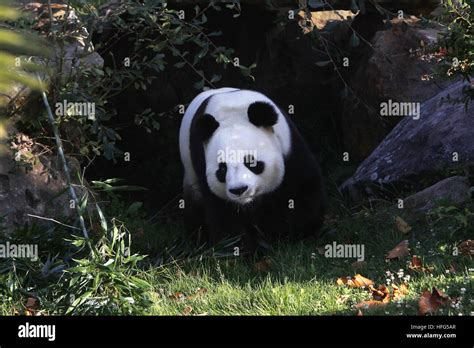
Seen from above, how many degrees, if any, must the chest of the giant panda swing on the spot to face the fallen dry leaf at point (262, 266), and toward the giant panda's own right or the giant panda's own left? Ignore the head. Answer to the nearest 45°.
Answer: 0° — it already faces it

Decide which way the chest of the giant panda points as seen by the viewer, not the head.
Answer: toward the camera

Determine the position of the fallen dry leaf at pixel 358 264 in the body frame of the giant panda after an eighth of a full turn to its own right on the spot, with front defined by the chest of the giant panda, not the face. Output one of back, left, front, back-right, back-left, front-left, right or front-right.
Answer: left

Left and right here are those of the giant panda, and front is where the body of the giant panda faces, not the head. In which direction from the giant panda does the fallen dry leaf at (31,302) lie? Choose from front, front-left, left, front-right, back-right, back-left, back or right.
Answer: front-right

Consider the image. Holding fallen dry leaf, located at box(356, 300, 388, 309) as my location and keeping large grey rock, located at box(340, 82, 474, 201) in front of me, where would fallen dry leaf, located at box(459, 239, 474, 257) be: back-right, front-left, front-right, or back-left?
front-right

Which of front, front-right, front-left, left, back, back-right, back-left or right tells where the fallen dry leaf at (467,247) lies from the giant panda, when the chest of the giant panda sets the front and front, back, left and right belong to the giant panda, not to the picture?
front-left

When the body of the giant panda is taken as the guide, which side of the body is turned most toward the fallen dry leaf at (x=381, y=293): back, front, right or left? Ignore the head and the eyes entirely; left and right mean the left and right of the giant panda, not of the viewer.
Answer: front

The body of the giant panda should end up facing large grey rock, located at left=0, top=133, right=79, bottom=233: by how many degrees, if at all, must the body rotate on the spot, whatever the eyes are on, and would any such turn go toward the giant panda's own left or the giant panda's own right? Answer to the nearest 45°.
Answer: approximately 90° to the giant panda's own right

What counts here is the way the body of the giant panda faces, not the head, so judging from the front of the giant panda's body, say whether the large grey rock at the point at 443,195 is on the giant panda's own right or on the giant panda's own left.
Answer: on the giant panda's own left

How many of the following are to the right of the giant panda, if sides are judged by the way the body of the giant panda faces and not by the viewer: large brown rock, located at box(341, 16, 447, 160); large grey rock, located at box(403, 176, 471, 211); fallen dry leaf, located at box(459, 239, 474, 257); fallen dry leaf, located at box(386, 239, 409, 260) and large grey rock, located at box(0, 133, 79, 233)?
1

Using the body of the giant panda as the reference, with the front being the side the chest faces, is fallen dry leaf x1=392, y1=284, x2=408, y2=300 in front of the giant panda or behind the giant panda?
in front

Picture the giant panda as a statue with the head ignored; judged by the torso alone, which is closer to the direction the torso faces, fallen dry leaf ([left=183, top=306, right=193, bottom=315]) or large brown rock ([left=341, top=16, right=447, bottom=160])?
the fallen dry leaf

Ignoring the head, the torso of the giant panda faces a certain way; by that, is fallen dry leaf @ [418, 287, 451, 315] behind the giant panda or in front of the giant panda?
in front

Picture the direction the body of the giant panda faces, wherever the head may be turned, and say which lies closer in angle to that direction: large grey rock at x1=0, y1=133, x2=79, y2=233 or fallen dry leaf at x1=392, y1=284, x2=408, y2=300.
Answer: the fallen dry leaf

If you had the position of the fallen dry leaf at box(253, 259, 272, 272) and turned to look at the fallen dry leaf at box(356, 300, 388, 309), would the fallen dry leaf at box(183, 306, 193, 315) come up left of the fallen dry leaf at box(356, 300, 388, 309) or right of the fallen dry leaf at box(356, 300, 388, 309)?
right

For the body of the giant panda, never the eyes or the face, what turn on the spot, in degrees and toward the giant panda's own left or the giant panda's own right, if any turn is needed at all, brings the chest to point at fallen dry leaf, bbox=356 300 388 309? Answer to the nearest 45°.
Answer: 0° — it already faces it

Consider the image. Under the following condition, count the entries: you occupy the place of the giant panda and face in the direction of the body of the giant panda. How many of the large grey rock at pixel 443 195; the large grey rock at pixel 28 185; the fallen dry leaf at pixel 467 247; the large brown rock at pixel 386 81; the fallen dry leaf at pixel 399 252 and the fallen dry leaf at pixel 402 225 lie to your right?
1

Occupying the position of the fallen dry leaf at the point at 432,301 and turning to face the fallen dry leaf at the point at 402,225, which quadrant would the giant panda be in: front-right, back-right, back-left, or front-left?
front-left
